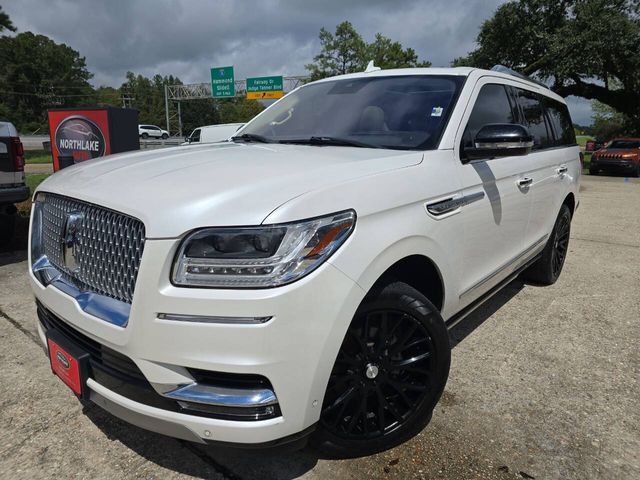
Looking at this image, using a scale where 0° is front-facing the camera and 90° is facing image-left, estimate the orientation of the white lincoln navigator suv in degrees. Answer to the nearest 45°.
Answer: approximately 45°

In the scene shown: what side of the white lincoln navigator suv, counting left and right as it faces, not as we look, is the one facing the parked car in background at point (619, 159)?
back

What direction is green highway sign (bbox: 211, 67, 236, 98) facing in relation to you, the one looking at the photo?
facing the viewer

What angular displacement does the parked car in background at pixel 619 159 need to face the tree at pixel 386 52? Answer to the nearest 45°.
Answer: approximately 90° to its right

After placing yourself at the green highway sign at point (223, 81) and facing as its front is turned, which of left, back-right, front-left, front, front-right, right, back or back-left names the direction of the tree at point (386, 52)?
left

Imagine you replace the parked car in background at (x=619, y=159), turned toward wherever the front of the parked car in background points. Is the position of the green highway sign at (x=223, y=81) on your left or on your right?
on your right

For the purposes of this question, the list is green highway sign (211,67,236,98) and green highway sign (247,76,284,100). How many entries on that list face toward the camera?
2

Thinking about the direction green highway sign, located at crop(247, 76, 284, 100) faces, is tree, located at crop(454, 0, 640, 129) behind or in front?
in front

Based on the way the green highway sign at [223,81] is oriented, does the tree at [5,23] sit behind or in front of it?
in front

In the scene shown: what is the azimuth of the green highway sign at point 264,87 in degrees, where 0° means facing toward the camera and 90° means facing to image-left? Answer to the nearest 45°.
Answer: approximately 0°

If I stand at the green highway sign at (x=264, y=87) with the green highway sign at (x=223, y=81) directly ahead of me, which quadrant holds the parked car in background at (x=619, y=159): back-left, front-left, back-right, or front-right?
back-left

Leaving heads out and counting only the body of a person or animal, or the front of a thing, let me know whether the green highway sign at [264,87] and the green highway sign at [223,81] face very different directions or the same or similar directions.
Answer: same or similar directions
